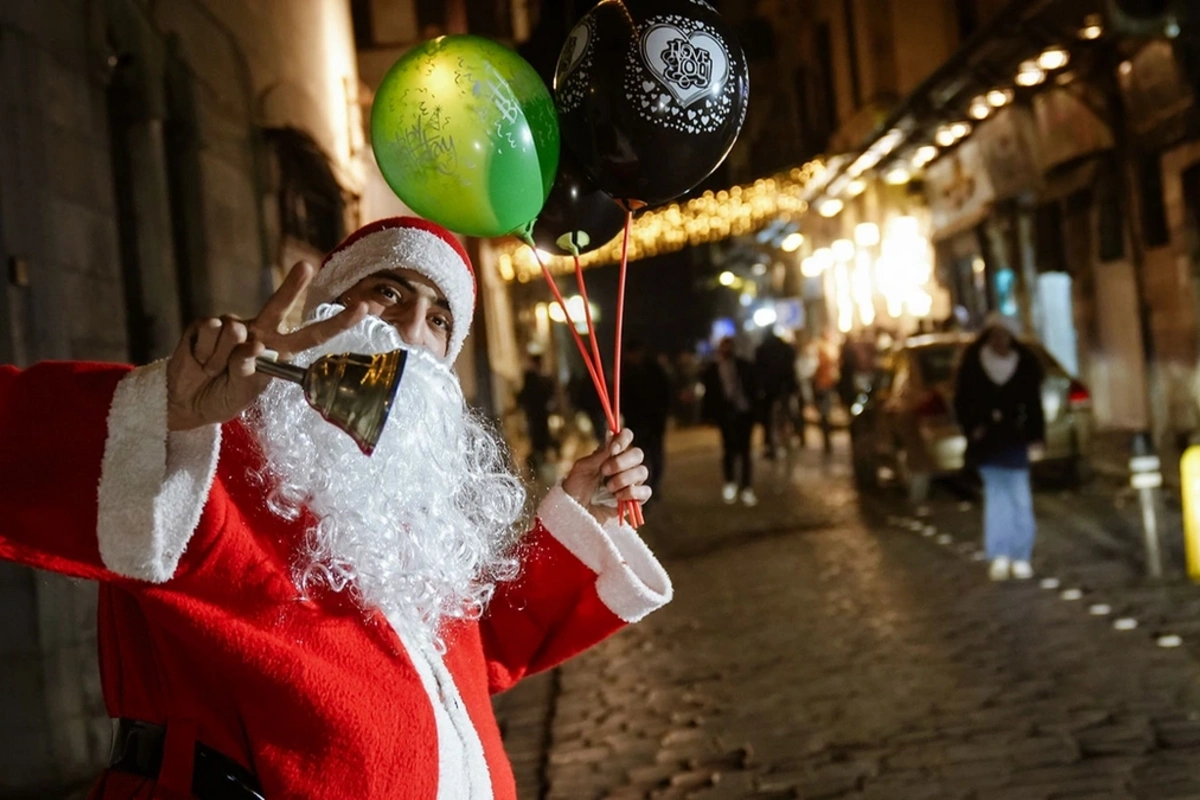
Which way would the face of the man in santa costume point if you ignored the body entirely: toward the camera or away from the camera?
toward the camera

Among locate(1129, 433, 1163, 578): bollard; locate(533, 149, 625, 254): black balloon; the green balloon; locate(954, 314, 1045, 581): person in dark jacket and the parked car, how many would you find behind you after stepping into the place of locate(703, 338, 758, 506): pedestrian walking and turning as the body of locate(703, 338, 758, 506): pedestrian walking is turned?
0

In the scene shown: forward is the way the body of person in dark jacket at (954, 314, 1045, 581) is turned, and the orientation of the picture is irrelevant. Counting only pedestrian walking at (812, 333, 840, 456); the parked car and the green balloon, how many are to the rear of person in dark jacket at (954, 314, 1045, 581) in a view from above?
2

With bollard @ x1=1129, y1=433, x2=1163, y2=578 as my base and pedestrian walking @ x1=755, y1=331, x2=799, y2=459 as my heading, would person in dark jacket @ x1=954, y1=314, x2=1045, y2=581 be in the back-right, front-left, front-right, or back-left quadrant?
front-left

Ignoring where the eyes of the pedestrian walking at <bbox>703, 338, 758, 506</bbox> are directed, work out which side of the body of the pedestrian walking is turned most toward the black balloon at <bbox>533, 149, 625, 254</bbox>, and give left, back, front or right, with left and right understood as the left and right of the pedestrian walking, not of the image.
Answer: front

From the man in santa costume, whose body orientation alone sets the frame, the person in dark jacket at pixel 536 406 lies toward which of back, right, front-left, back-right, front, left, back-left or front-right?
back-left

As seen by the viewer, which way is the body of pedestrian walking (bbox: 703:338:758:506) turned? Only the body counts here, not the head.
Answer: toward the camera

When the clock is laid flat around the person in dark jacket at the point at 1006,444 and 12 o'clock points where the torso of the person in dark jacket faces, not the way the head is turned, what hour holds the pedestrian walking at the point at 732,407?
The pedestrian walking is roughly at 5 o'clock from the person in dark jacket.

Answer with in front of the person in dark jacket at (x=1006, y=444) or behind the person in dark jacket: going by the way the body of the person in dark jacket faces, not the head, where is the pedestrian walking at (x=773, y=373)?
behind

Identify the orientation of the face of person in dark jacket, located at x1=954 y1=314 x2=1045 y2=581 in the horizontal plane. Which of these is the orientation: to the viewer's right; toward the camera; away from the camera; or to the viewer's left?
toward the camera

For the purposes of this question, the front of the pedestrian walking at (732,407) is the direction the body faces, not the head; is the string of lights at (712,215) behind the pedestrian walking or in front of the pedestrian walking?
behind

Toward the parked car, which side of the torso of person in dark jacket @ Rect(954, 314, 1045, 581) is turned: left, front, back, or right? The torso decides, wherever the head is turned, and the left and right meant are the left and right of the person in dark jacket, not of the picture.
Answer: back

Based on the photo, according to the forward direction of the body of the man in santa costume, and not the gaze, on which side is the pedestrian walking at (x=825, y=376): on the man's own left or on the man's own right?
on the man's own left

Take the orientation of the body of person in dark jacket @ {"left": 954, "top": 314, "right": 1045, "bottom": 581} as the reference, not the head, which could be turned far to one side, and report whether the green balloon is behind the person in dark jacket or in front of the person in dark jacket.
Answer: in front

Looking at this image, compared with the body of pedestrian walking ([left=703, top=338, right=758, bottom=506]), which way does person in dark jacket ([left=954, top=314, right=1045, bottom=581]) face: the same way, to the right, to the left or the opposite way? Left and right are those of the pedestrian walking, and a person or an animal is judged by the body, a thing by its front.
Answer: the same way

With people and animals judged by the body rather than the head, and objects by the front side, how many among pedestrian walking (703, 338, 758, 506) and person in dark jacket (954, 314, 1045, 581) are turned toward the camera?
2

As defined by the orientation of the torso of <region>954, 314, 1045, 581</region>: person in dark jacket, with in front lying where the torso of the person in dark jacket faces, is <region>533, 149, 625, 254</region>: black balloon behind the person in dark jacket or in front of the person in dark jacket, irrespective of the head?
in front
